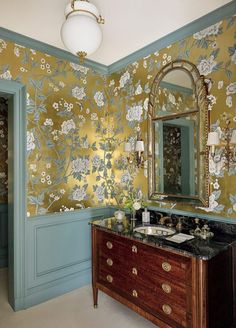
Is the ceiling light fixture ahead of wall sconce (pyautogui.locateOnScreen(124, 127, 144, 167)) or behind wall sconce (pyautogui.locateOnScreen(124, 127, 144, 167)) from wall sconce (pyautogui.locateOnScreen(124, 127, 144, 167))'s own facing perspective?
ahead

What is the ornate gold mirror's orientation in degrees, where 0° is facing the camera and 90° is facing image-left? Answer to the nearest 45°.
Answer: approximately 45°

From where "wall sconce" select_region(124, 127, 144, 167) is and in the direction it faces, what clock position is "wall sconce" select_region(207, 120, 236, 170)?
"wall sconce" select_region(207, 120, 236, 170) is roughly at 9 o'clock from "wall sconce" select_region(124, 127, 144, 167).

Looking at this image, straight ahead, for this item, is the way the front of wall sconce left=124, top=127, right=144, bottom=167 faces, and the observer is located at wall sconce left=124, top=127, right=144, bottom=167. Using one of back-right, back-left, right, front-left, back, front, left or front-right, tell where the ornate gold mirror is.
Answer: left

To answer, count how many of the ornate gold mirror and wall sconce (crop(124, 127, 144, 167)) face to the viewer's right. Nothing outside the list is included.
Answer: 0

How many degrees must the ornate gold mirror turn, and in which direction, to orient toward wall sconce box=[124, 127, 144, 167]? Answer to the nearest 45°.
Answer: approximately 90° to its right

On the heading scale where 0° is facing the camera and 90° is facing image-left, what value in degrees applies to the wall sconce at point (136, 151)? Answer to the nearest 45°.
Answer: approximately 45°
